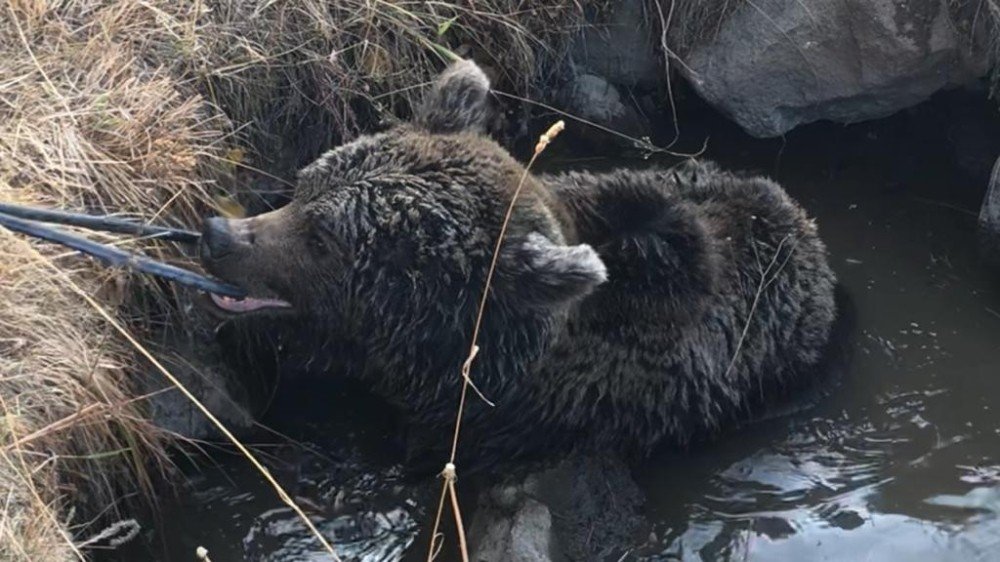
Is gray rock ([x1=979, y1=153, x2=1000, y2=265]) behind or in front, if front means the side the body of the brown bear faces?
behind

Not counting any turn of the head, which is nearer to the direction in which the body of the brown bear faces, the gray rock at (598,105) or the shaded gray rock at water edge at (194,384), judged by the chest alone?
the shaded gray rock at water edge

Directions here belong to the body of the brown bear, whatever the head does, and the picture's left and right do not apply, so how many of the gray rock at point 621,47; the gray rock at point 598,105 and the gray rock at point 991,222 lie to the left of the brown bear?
0

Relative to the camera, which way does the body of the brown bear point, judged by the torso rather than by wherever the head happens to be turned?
to the viewer's left

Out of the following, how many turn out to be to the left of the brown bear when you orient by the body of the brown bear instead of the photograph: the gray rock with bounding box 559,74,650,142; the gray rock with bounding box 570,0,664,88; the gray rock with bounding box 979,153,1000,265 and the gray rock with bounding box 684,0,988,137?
0

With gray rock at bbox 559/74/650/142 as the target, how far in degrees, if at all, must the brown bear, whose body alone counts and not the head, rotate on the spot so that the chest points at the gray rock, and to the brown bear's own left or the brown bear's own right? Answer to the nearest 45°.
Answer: approximately 90° to the brown bear's own right

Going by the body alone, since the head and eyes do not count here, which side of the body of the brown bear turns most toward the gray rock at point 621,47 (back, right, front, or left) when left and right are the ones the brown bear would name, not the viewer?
right

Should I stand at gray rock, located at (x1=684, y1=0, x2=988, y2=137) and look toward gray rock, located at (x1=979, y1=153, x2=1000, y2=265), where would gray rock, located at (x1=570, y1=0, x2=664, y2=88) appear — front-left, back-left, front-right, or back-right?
back-right

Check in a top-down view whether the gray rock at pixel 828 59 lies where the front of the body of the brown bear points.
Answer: no

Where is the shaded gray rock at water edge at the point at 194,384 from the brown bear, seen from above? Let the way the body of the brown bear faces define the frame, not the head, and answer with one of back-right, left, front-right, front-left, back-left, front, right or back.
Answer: front

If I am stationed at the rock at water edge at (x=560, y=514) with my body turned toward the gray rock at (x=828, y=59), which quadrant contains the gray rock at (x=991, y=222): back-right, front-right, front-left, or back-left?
front-right

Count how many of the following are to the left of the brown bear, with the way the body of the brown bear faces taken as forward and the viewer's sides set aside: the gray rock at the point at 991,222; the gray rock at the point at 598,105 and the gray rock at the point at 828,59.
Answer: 0
